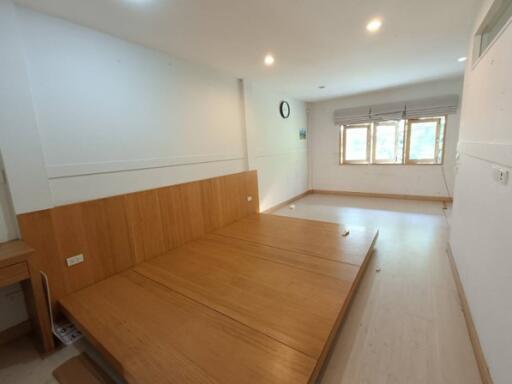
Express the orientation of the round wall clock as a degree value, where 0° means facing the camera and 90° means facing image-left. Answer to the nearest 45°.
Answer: approximately 315°

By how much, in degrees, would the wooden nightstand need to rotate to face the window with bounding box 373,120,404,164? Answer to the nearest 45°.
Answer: approximately 45° to its left

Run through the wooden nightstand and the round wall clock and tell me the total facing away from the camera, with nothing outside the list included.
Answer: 0

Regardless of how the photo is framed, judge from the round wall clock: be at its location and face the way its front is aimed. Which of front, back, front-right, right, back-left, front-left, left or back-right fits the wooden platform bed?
front-right

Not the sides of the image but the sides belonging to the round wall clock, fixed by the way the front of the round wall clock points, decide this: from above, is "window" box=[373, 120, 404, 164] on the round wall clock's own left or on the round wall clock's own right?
on the round wall clock's own left

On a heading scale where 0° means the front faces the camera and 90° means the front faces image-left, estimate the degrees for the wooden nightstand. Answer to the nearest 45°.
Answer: approximately 315°

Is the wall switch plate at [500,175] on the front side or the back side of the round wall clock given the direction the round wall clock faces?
on the front side
